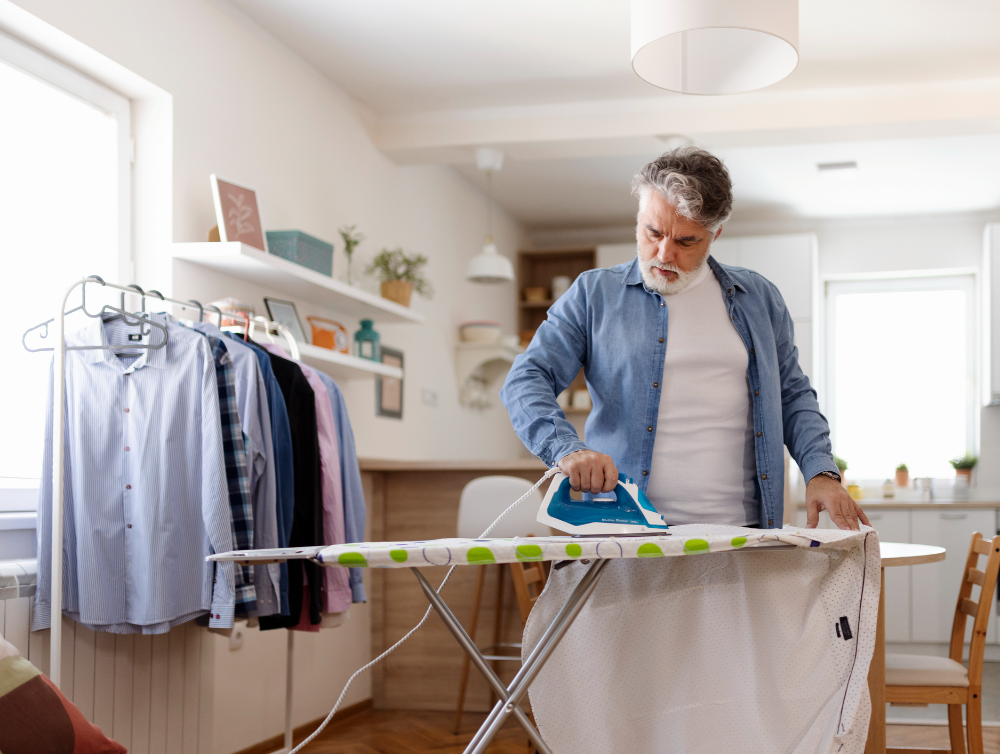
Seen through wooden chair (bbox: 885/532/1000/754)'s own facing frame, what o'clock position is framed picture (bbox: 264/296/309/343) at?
The framed picture is roughly at 12 o'clock from the wooden chair.

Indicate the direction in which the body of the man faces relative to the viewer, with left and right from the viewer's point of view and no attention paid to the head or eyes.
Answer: facing the viewer

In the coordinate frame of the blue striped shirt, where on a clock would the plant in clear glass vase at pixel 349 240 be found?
The plant in clear glass vase is roughly at 7 o'clock from the blue striped shirt.

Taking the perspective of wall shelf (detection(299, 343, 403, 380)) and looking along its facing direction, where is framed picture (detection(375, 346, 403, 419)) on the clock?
The framed picture is roughly at 8 o'clock from the wall shelf.

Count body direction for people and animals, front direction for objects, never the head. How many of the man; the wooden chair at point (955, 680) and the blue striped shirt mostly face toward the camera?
2

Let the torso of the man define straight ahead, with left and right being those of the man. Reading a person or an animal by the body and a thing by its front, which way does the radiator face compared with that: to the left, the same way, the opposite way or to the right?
to the left

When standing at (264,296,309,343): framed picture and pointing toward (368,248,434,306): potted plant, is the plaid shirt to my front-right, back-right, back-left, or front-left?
back-right

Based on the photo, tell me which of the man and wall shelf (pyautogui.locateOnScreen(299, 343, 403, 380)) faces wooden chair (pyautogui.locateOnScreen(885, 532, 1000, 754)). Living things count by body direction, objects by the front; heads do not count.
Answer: the wall shelf

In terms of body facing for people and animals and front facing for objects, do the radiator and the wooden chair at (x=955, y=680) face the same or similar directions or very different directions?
very different directions

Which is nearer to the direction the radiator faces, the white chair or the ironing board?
the ironing board

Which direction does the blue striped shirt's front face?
toward the camera

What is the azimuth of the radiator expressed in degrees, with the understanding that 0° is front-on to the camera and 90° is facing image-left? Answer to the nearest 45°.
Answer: approximately 315°

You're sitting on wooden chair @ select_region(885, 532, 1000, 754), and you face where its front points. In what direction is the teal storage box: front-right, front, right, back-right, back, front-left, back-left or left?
front

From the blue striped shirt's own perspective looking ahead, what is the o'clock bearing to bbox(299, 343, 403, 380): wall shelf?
The wall shelf is roughly at 7 o'clock from the blue striped shirt.
